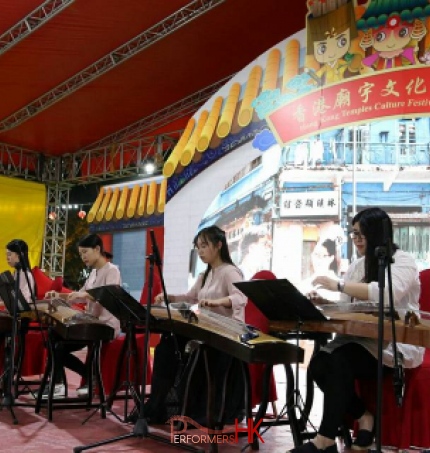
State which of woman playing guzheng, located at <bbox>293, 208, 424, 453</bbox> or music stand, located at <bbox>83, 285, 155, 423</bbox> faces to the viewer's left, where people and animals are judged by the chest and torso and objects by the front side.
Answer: the woman playing guzheng

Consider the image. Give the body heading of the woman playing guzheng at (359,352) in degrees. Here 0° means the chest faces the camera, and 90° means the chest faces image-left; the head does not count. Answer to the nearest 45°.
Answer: approximately 90°

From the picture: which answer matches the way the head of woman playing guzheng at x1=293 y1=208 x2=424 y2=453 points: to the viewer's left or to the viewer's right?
to the viewer's left

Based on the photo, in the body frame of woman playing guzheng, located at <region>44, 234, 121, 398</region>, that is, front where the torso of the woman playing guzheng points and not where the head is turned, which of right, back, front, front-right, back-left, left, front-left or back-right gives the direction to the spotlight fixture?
back-right

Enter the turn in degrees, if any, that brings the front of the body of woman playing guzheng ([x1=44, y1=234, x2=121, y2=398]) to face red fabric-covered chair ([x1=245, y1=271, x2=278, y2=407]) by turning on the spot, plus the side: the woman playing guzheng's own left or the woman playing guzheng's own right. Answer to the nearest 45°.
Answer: approximately 90° to the woman playing guzheng's own left

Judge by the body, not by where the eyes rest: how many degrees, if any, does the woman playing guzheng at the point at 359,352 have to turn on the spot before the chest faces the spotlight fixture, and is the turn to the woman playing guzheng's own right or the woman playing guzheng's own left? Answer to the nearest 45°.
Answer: approximately 45° to the woman playing guzheng's own right

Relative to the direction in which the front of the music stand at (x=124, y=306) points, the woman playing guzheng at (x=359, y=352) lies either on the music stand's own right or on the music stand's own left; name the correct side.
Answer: on the music stand's own right

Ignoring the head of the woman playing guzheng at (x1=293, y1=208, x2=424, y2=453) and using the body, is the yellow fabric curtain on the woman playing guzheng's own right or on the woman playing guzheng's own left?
on the woman playing guzheng's own right

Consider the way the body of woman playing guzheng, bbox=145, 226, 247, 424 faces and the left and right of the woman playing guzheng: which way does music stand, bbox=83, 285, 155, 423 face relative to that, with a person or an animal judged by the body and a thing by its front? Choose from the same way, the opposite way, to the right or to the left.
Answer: the opposite way

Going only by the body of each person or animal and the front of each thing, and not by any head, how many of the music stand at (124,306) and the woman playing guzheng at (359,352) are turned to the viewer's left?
1

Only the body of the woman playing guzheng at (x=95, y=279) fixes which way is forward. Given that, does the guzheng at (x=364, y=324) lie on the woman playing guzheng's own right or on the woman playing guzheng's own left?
on the woman playing guzheng's own left
